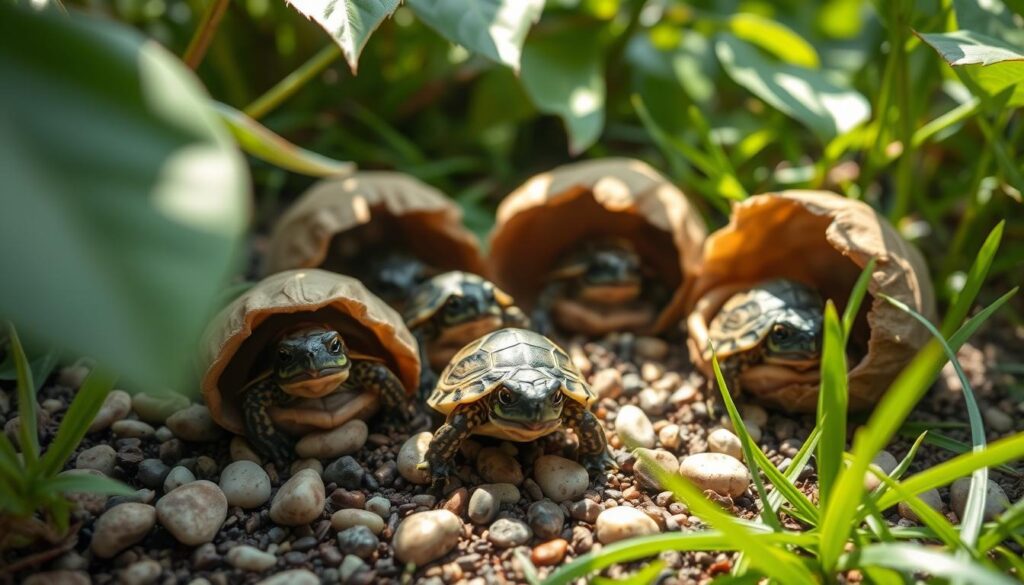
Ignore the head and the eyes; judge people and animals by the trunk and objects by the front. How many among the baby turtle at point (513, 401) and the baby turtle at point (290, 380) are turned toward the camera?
2

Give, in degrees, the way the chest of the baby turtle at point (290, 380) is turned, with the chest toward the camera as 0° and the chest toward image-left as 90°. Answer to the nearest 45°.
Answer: approximately 0°

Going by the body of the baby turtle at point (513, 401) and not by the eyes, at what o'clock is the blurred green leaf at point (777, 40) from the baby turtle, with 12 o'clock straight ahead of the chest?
The blurred green leaf is roughly at 7 o'clock from the baby turtle.

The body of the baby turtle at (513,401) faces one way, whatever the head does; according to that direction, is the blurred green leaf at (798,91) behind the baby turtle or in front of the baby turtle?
behind
